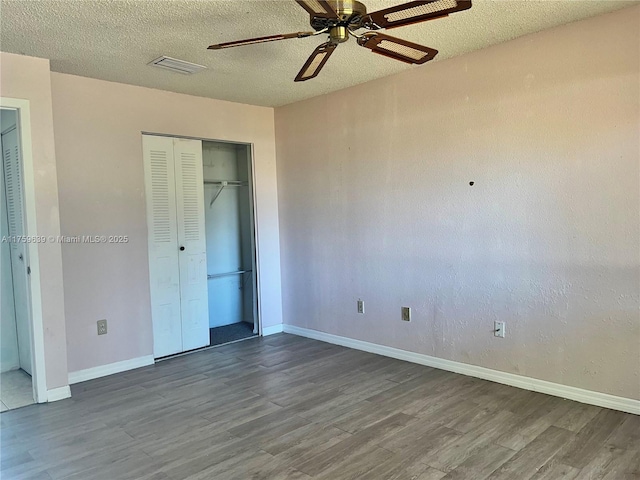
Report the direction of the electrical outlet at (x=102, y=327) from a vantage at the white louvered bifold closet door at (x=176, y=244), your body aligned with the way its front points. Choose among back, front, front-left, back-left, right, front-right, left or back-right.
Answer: right

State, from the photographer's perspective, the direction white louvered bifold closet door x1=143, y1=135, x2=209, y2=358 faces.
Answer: facing the viewer and to the right of the viewer

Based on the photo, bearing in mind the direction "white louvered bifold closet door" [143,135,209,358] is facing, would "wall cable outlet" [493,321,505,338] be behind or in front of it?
in front

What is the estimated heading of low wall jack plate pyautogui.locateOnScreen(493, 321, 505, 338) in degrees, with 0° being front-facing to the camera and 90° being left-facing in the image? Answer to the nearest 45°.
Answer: approximately 45°

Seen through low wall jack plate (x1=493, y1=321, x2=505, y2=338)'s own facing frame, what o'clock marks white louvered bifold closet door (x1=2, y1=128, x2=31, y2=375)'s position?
The white louvered bifold closet door is roughly at 1 o'clock from the low wall jack plate.

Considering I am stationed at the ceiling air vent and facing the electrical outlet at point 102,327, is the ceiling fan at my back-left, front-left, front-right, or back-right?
back-left

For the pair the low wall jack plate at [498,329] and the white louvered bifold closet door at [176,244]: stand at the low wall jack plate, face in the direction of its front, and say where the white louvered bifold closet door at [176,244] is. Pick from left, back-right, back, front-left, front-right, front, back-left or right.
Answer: front-right

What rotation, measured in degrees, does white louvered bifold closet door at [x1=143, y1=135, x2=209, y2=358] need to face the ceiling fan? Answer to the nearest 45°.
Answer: approximately 45° to its right

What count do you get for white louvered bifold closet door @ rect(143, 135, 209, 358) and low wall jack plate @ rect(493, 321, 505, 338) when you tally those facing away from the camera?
0

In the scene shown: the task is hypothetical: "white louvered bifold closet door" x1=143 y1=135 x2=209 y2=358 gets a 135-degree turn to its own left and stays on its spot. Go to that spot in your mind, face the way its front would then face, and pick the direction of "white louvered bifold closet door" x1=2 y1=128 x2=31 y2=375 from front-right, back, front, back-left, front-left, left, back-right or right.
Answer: left
